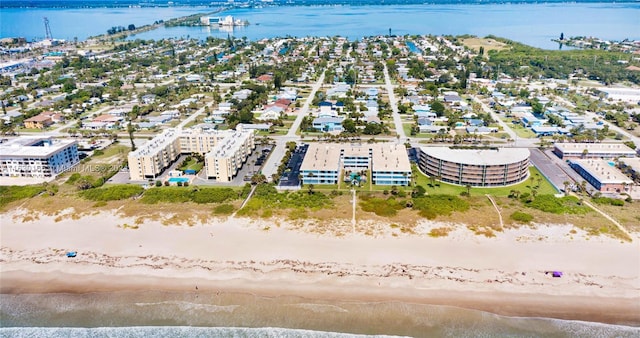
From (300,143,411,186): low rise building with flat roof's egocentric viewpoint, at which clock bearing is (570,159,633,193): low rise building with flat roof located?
(570,159,633,193): low rise building with flat roof is roughly at 9 o'clock from (300,143,411,186): low rise building with flat roof.

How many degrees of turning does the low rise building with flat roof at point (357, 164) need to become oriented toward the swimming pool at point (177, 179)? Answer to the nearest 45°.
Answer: approximately 90° to its right

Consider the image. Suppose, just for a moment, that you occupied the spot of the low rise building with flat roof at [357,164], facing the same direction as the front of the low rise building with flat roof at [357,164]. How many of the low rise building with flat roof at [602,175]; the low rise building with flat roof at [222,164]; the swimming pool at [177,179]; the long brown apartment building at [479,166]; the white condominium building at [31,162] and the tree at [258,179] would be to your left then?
2

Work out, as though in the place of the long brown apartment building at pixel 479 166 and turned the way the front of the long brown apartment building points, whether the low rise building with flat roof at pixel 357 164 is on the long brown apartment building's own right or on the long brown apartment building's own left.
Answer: on the long brown apartment building's own right

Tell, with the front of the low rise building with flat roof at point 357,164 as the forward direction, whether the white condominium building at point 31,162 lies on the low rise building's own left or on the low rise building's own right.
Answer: on the low rise building's own right

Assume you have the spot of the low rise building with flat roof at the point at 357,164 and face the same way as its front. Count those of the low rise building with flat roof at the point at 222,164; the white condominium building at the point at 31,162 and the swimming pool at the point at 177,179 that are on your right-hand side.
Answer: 3

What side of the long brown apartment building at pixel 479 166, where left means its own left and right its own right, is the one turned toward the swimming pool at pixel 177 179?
right

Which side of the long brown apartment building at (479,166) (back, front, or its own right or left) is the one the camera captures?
front

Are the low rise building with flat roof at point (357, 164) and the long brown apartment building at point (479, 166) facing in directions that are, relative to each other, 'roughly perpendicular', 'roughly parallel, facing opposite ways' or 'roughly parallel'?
roughly parallel

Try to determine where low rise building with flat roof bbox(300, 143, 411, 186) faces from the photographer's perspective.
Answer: facing the viewer

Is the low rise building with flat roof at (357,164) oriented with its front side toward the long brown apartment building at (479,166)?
no

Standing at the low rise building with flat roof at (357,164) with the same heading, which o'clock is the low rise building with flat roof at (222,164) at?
the low rise building with flat roof at (222,164) is roughly at 3 o'clock from the low rise building with flat roof at (357,164).

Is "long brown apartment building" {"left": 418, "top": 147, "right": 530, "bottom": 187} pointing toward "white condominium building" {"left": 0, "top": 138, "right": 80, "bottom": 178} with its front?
no

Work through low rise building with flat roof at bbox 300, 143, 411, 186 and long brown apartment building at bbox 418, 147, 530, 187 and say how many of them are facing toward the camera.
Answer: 2

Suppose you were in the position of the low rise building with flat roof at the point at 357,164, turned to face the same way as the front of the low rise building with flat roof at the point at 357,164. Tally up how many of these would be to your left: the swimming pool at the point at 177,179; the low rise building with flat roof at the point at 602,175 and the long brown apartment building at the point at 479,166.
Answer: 2
